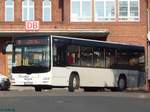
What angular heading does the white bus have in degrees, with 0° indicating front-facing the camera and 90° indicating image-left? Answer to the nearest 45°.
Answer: approximately 45°

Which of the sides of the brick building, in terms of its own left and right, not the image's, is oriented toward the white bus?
front

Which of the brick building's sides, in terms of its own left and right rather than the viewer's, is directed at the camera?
front

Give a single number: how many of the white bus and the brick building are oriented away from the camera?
0

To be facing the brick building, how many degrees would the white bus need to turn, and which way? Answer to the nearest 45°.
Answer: approximately 135° to its right
